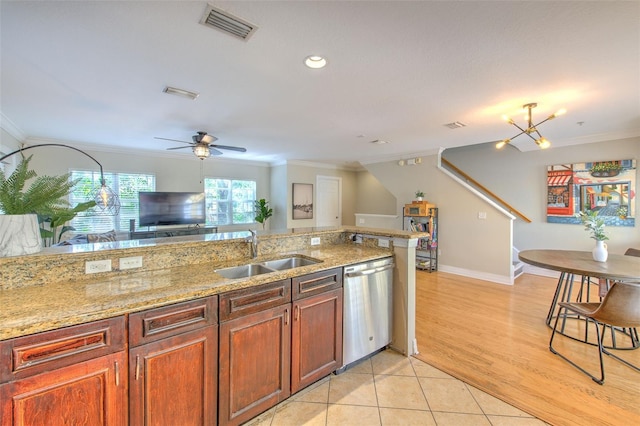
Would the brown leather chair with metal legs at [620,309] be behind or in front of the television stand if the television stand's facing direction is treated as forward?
in front

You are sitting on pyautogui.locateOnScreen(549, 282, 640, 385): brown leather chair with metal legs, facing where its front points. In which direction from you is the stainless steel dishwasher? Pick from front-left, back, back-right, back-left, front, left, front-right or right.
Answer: left

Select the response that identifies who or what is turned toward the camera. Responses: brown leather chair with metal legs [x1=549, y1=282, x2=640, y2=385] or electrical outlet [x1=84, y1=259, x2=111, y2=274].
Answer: the electrical outlet

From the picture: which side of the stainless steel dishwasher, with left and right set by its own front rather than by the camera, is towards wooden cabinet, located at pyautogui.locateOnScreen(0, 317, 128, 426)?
right

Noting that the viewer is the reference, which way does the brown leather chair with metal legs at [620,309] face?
facing away from the viewer and to the left of the viewer

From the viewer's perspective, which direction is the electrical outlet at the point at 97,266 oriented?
toward the camera

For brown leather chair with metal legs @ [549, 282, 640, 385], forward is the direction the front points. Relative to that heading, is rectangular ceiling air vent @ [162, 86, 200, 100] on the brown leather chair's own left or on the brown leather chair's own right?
on the brown leather chair's own left

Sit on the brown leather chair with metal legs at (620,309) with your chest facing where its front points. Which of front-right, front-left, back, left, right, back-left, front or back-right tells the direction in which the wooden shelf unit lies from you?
front

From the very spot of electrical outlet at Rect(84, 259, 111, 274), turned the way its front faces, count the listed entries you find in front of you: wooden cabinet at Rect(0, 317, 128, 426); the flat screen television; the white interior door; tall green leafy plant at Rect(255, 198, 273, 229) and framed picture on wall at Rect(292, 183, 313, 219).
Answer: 1

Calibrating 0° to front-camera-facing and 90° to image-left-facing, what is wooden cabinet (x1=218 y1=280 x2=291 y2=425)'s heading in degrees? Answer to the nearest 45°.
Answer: approximately 315°

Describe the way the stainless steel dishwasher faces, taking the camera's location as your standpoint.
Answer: facing the viewer and to the right of the viewer

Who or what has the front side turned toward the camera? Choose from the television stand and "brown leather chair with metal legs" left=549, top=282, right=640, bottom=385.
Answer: the television stand

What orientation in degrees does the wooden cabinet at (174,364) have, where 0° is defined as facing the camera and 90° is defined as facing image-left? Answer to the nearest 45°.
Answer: approximately 315°

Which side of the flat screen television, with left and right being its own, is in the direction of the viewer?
front
